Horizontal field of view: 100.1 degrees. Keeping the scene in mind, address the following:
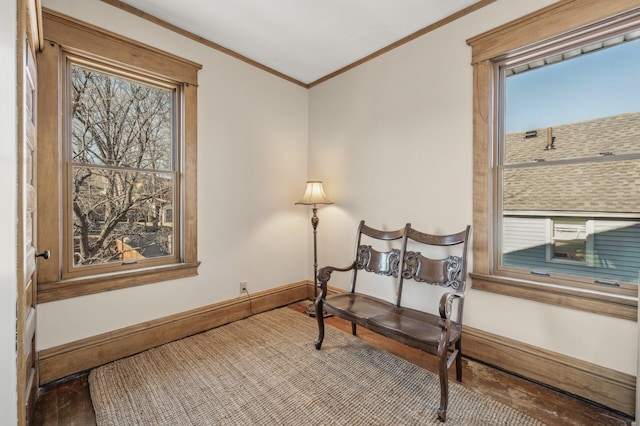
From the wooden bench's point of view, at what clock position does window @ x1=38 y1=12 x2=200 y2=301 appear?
The window is roughly at 1 o'clock from the wooden bench.

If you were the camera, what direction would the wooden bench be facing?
facing the viewer and to the left of the viewer
